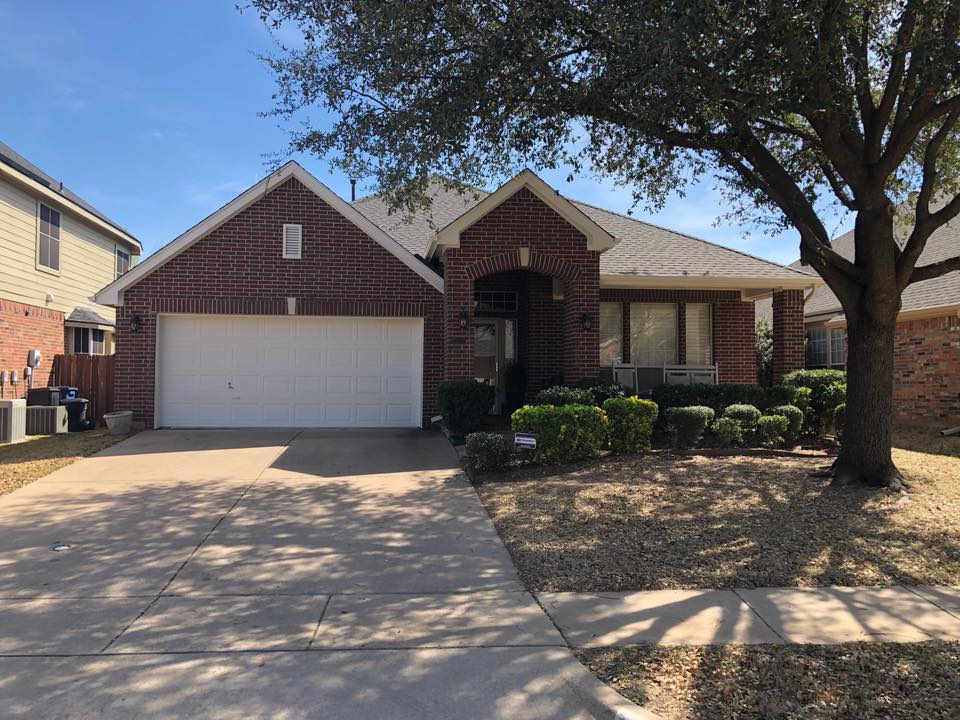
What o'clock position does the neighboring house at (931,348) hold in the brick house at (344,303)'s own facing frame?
The neighboring house is roughly at 9 o'clock from the brick house.

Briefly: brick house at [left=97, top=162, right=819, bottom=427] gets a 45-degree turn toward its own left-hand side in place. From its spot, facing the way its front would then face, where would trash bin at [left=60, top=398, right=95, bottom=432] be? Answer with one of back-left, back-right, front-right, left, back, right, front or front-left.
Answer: back-right

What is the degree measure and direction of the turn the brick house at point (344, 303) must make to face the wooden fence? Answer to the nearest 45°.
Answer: approximately 90° to its right

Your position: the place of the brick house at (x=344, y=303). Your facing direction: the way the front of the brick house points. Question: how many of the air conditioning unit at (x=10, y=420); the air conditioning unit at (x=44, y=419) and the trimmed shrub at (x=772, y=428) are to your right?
2

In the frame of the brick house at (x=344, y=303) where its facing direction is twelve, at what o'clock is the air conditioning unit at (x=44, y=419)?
The air conditioning unit is roughly at 3 o'clock from the brick house.

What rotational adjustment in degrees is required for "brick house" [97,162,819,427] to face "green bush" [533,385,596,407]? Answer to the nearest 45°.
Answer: approximately 45° to its left

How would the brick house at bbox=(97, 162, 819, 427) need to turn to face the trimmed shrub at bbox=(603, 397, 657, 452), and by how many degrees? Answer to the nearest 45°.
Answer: approximately 45° to its left

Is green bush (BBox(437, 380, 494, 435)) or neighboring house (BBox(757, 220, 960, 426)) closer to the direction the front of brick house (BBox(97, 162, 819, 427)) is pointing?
the green bush

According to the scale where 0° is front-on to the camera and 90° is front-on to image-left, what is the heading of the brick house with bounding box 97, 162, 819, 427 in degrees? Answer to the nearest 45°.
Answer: approximately 0°

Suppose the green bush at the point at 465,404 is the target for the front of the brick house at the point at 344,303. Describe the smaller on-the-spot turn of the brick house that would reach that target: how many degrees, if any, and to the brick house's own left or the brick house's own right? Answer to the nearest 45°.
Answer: approximately 45° to the brick house's own left

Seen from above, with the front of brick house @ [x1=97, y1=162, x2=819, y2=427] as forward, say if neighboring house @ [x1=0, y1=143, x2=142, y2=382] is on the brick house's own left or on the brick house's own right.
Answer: on the brick house's own right

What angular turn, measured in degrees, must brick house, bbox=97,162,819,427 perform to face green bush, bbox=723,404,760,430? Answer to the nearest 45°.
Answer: approximately 90° to its left
